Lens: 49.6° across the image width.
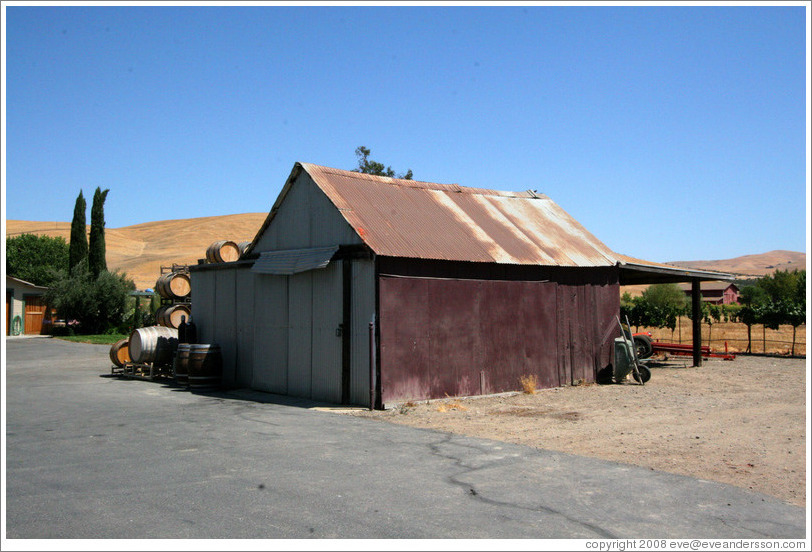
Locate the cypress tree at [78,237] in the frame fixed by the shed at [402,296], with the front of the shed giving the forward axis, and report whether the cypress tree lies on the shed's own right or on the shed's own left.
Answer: on the shed's own right

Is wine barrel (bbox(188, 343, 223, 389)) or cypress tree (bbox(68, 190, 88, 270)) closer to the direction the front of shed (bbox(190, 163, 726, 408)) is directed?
the wine barrel

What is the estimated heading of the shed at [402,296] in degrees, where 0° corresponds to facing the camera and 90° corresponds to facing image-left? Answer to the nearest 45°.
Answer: approximately 45°

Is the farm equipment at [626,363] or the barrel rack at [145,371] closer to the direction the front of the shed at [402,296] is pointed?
the barrel rack

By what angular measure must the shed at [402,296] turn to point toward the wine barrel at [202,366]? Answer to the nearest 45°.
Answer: approximately 45° to its right

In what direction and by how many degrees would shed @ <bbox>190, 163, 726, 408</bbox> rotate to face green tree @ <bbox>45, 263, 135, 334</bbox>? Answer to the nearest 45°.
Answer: approximately 90° to its right

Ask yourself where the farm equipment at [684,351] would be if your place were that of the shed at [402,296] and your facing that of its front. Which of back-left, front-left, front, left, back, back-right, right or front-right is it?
back

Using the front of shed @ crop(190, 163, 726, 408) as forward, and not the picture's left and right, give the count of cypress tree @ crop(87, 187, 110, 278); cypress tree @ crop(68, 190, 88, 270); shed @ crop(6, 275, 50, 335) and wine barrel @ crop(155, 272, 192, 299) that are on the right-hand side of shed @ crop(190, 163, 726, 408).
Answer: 4
